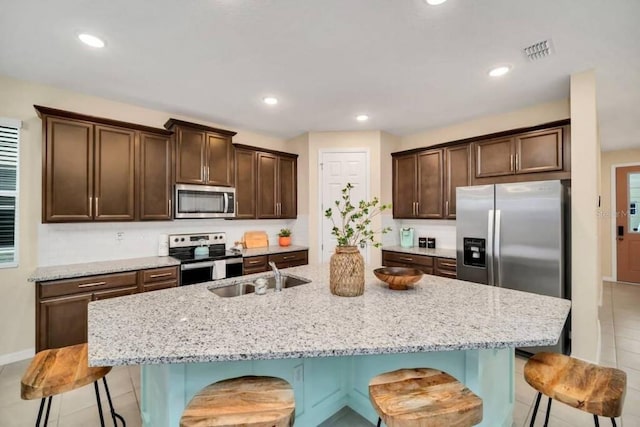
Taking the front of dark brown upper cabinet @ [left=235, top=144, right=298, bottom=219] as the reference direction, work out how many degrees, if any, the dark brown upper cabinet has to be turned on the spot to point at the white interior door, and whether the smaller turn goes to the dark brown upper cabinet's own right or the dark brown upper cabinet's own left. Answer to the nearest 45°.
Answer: approximately 45° to the dark brown upper cabinet's own left

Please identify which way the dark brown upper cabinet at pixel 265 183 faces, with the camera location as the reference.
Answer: facing the viewer and to the right of the viewer

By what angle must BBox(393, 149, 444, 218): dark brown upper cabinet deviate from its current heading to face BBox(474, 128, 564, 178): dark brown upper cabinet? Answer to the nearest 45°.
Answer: approximately 90° to its left

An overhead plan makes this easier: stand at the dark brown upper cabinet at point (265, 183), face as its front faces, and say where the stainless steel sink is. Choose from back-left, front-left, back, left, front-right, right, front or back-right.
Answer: front-right

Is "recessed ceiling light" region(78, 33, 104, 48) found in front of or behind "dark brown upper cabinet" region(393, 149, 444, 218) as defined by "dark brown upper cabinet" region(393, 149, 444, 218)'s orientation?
in front

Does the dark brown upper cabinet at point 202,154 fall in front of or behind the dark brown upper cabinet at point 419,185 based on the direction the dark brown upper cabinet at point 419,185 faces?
in front

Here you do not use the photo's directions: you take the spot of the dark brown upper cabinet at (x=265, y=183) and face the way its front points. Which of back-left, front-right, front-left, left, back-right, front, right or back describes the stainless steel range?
right

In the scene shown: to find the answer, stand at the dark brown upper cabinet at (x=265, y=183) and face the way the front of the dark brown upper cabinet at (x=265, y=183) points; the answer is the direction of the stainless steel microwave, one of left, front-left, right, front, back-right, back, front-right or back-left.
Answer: right

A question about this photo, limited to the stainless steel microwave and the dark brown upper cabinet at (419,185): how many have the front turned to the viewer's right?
0
